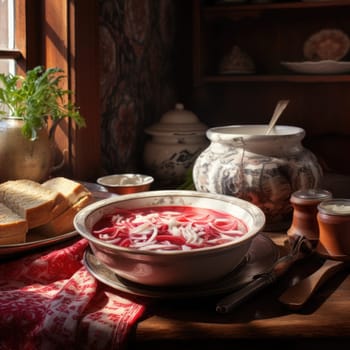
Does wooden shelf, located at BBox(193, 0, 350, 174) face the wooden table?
yes

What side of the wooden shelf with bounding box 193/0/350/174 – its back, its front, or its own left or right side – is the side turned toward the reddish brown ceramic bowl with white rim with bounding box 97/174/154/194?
front

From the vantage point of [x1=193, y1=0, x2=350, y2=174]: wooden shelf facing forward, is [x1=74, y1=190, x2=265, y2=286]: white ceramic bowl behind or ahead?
ahead

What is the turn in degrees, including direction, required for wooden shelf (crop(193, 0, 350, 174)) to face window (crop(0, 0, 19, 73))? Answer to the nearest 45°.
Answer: approximately 45° to its right

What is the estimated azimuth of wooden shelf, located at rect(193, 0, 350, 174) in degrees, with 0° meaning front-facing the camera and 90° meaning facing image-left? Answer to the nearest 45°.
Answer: approximately 0°

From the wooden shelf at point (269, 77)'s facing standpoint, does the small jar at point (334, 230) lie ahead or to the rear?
ahead

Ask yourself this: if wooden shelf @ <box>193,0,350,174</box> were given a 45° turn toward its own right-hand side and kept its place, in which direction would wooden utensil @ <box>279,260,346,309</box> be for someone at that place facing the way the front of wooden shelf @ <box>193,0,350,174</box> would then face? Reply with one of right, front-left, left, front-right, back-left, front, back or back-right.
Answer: front-left

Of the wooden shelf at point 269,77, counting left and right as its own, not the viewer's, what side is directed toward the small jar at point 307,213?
front
